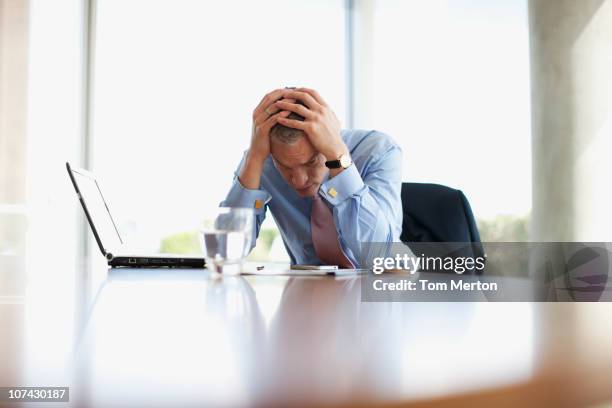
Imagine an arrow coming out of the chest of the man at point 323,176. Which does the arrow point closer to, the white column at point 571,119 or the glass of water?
the glass of water

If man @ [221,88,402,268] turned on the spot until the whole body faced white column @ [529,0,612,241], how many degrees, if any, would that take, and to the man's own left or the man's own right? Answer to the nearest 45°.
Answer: approximately 180°

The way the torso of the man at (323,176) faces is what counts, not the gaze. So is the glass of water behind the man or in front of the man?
in front

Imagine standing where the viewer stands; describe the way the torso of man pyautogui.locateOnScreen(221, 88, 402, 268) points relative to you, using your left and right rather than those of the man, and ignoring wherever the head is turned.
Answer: facing the viewer and to the left of the viewer
